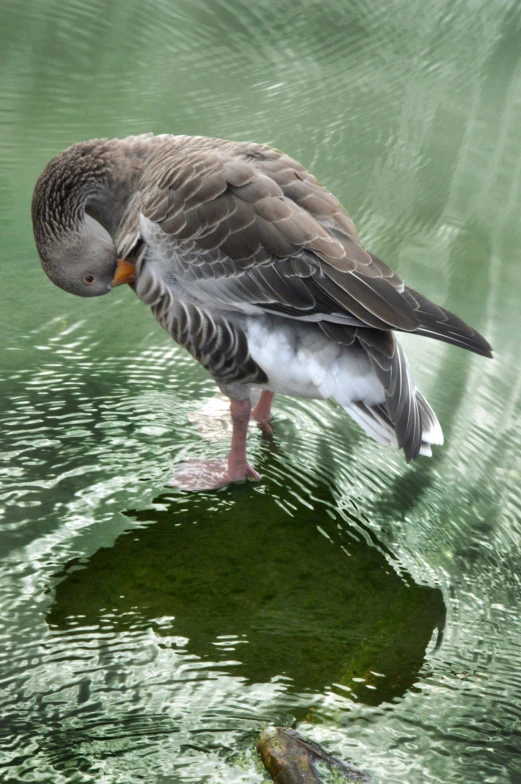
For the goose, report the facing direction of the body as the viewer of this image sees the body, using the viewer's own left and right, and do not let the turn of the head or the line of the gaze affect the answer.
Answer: facing to the left of the viewer
